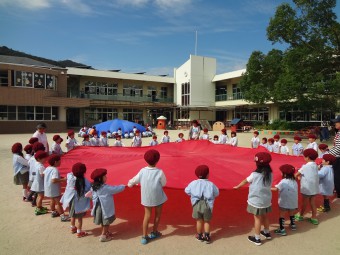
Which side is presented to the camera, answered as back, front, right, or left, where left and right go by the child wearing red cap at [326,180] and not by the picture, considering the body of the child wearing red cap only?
left

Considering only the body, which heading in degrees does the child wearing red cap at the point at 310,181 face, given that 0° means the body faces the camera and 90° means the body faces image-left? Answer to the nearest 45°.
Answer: approximately 135°

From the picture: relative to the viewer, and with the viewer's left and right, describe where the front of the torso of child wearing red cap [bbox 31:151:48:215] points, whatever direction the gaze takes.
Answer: facing to the right of the viewer

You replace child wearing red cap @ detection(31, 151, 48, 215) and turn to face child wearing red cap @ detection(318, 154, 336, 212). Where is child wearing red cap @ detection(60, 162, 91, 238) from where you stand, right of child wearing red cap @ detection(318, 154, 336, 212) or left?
right

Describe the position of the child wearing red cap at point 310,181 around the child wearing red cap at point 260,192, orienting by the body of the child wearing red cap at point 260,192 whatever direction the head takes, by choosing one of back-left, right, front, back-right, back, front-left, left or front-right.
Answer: right

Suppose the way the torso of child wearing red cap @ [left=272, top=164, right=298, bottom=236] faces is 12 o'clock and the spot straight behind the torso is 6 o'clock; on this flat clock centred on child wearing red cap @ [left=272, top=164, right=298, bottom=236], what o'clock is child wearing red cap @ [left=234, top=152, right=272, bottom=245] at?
child wearing red cap @ [left=234, top=152, right=272, bottom=245] is roughly at 9 o'clock from child wearing red cap @ [left=272, top=164, right=298, bottom=236].

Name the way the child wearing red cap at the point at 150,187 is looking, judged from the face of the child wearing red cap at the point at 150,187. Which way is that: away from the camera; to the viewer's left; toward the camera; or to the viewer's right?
away from the camera

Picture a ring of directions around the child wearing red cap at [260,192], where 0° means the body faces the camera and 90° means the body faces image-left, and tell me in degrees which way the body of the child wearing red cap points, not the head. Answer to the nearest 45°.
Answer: approximately 135°

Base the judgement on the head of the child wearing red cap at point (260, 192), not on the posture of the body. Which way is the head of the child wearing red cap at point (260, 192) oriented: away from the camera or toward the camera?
away from the camera
